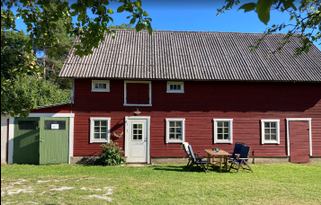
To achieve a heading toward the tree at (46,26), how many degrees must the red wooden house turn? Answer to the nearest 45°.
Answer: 0° — it already faces it

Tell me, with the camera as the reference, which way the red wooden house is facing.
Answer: facing the viewer
